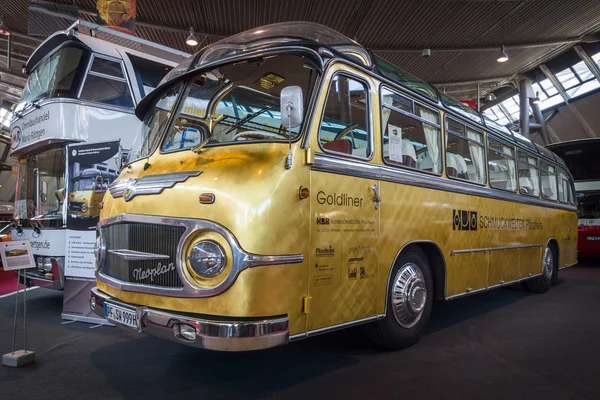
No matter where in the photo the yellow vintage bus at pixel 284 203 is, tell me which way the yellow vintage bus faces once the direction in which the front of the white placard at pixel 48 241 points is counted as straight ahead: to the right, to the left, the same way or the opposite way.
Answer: to the right

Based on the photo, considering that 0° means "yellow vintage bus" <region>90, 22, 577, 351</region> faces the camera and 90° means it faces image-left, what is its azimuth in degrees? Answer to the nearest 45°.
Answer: approximately 45°

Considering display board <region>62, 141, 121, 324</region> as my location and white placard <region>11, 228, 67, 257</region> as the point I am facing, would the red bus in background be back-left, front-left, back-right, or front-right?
back-right

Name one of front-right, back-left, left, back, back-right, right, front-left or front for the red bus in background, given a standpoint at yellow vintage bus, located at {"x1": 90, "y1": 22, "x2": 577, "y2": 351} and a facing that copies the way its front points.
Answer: back

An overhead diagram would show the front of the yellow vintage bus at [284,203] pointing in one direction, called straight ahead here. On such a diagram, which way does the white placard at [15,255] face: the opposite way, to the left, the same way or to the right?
to the left

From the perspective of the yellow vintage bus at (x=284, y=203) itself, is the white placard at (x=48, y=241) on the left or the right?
on its right

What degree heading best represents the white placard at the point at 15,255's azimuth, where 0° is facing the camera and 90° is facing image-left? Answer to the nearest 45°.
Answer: approximately 0°

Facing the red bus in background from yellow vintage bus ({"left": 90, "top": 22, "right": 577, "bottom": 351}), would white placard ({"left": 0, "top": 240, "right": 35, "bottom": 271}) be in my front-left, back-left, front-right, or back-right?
back-left

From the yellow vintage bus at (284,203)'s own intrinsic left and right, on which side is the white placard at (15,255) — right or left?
on its right

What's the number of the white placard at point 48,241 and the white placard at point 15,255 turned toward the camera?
2
